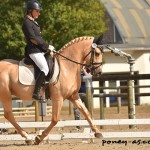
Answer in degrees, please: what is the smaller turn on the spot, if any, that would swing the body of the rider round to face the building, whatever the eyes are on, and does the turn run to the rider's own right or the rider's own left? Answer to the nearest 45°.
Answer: approximately 90° to the rider's own left

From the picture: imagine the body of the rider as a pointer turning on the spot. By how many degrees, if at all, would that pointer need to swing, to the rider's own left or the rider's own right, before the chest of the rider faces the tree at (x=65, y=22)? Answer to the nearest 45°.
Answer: approximately 90° to the rider's own left

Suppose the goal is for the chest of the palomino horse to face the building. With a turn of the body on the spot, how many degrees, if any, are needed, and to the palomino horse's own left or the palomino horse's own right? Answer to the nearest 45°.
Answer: approximately 90° to the palomino horse's own left

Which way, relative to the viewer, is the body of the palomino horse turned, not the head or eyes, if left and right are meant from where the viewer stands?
facing to the right of the viewer

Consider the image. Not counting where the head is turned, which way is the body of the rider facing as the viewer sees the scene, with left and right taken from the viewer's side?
facing to the right of the viewer

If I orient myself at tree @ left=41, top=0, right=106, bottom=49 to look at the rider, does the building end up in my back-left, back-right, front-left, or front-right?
back-left
